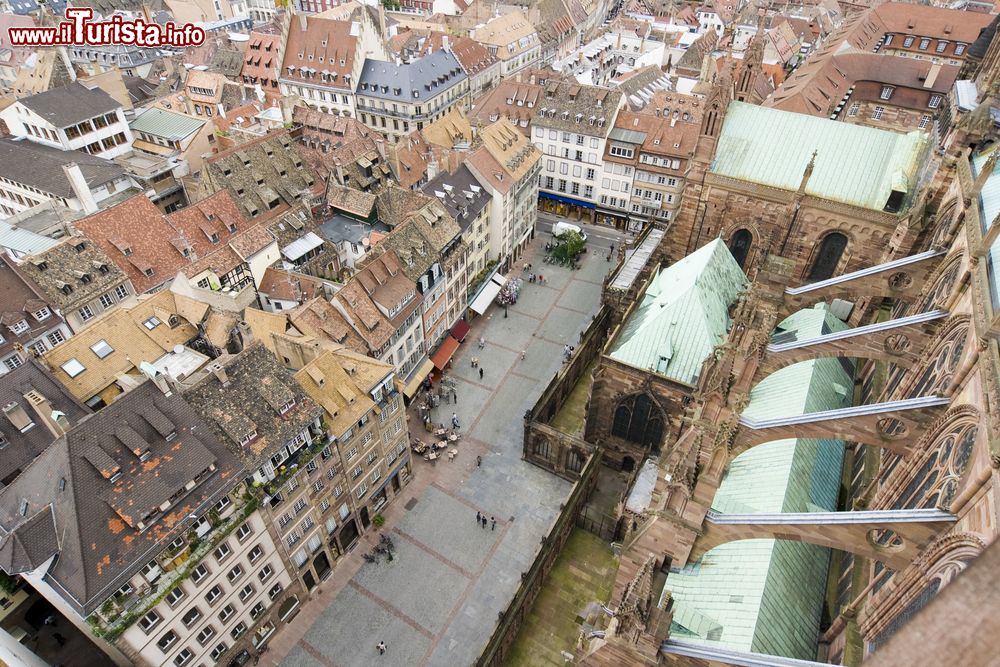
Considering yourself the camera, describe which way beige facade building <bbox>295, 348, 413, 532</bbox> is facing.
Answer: facing the viewer and to the right of the viewer
